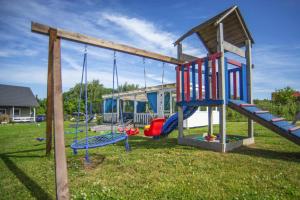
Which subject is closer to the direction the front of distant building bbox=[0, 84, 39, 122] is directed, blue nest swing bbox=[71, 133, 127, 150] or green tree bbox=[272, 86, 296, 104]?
the blue nest swing

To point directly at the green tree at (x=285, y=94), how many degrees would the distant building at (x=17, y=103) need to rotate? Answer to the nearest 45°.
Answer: approximately 45° to its left

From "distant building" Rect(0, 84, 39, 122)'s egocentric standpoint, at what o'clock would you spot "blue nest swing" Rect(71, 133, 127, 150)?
The blue nest swing is roughly at 12 o'clock from the distant building.

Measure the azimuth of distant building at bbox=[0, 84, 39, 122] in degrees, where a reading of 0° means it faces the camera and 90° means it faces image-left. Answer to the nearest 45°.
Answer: approximately 0°
